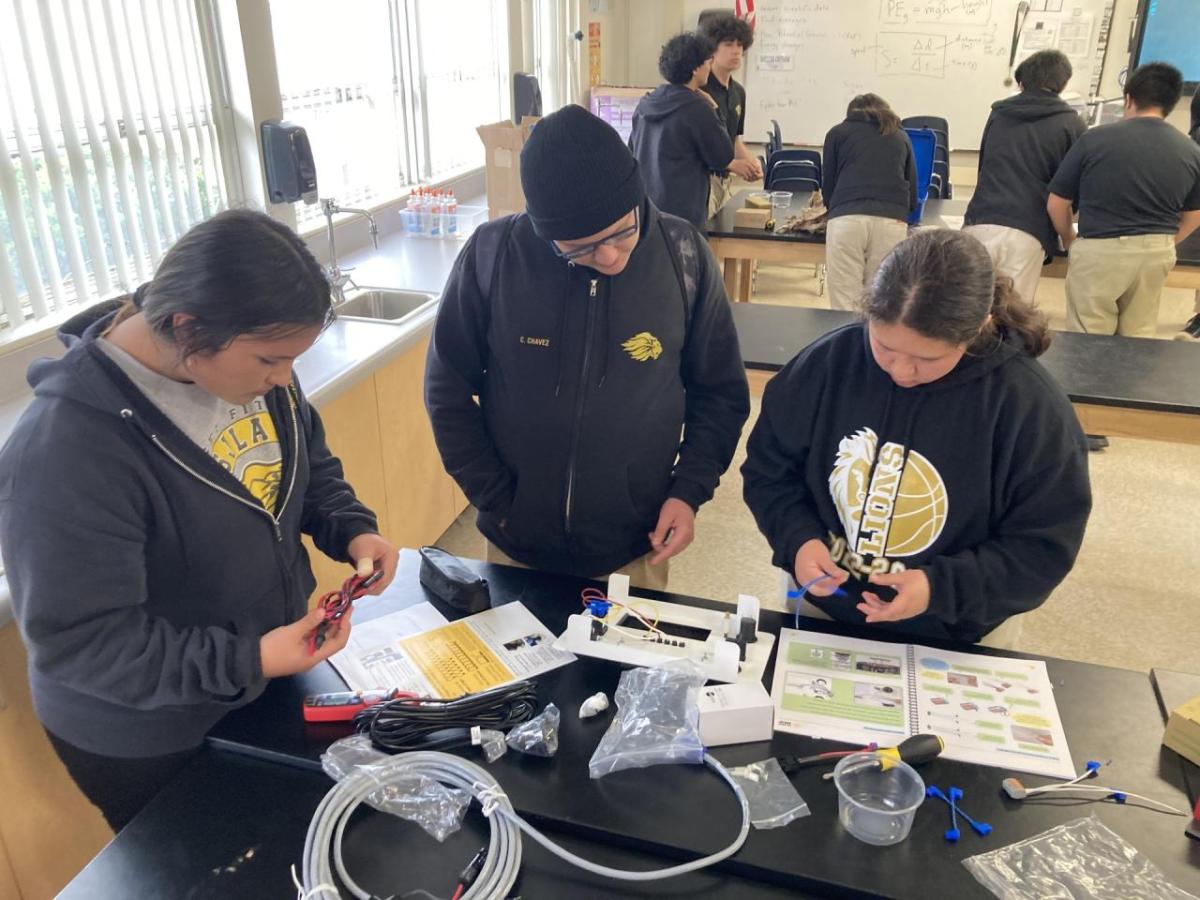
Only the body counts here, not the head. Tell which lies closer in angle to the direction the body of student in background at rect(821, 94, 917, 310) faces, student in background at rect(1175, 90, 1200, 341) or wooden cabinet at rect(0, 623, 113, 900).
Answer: the student in background

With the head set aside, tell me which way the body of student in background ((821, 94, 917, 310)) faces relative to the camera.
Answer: away from the camera

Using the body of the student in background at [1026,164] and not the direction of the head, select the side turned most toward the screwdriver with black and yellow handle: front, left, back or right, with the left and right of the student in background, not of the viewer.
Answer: back

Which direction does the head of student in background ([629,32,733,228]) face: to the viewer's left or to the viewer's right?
to the viewer's right

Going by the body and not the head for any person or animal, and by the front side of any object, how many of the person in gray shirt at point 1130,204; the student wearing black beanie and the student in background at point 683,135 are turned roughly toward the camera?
1

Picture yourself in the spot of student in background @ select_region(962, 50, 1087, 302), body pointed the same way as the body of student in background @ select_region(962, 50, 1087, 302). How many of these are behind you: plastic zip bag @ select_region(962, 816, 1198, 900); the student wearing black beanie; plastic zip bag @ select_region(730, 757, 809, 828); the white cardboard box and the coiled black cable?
5

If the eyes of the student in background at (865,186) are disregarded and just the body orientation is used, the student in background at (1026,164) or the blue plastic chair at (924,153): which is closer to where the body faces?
the blue plastic chair

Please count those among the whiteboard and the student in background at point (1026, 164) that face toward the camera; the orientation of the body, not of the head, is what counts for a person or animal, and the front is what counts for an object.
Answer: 1

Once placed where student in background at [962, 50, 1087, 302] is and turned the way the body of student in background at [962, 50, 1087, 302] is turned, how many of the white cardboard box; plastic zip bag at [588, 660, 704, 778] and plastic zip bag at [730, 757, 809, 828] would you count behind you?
3

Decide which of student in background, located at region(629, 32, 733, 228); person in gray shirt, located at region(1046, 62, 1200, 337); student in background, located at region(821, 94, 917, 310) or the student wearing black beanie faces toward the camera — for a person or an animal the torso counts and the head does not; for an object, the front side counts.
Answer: the student wearing black beanie

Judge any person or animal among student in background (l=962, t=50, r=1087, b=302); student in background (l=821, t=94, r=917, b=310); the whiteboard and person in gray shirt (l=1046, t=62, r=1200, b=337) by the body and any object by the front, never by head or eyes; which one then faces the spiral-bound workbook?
the whiteboard

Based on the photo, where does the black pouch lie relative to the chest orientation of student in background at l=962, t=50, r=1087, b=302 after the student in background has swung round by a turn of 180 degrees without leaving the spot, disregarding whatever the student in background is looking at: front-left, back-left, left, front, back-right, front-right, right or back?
front

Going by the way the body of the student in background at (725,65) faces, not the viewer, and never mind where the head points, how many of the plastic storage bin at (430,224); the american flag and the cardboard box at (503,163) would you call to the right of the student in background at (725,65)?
2

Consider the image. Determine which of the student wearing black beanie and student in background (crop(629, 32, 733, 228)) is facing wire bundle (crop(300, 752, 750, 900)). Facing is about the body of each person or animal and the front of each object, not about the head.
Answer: the student wearing black beanie

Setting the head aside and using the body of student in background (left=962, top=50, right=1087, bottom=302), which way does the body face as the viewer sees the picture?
away from the camera

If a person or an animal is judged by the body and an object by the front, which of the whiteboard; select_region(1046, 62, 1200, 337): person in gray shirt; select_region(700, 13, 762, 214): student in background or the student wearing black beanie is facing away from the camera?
the person in gray shirt
